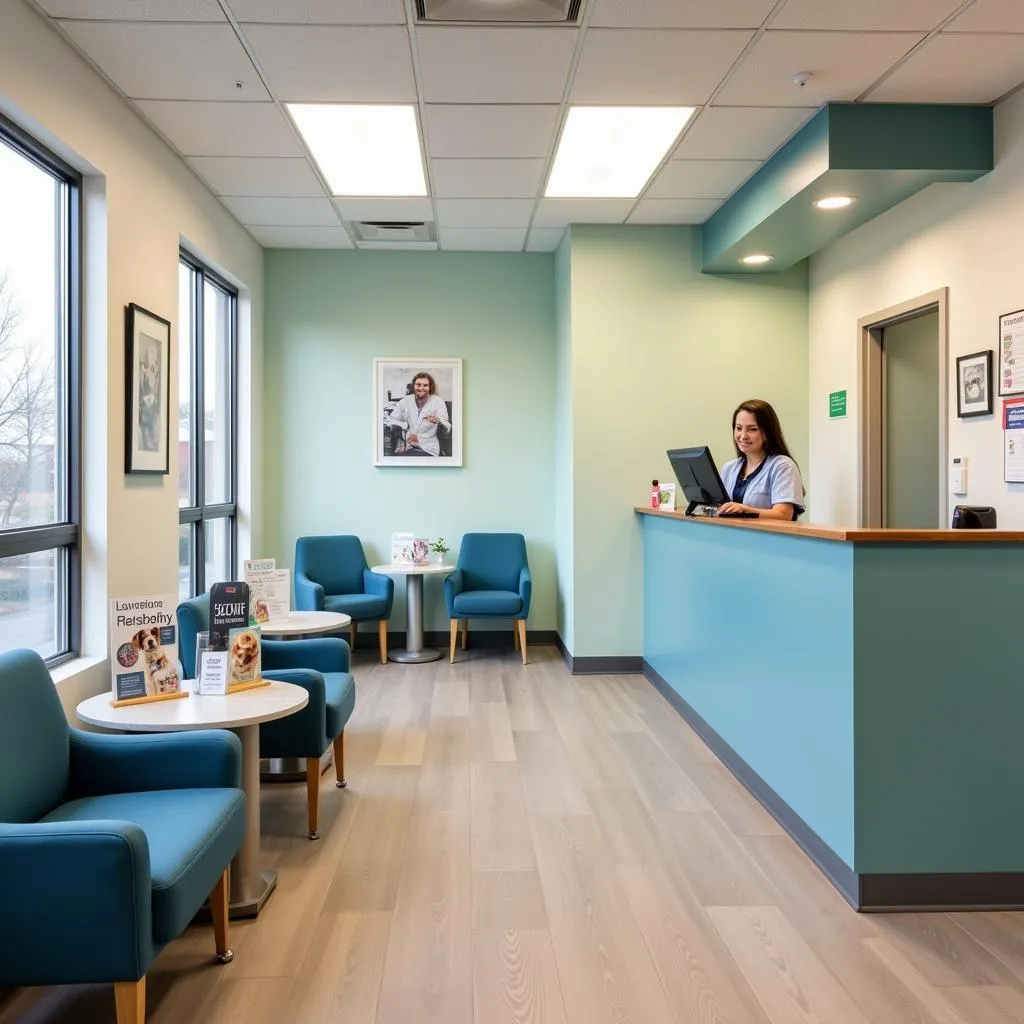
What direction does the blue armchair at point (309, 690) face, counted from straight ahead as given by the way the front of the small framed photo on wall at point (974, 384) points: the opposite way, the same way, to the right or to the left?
the opposite way

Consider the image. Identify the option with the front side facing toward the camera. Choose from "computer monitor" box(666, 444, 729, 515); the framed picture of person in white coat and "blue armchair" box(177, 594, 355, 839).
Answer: the framed picture of person in white coat

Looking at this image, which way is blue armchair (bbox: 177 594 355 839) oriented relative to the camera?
to the viewer's right

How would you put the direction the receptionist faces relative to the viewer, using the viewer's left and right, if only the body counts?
facing the viewer and to the left of the viewer

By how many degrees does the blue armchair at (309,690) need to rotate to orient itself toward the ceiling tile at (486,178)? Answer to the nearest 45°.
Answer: approximately 45° to its left

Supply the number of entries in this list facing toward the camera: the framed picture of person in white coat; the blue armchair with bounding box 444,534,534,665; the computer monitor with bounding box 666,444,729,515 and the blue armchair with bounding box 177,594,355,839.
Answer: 2

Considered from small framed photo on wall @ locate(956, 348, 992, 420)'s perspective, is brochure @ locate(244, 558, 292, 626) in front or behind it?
in front

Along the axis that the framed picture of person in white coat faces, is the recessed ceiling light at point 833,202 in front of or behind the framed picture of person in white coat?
in front
